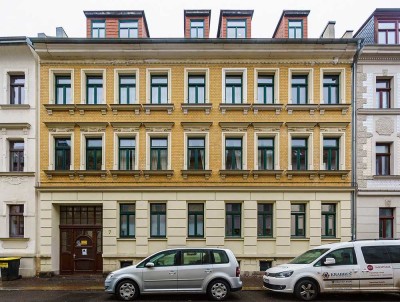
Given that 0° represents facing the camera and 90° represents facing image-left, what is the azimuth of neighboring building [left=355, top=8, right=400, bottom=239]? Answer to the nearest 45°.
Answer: approximately 0°

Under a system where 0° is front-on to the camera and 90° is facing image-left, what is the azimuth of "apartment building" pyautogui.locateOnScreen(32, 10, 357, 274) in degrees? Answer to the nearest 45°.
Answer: approximately 0°

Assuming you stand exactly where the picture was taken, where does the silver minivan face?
facing to the left of the viewer

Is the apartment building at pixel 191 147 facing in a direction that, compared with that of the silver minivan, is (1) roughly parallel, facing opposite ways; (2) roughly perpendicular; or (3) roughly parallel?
roughly perpendicular

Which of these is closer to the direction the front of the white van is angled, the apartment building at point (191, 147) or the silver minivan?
the silver minivan

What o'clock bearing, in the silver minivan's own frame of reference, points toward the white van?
The white van is roughly at 6 o'clock from the silver minivan.

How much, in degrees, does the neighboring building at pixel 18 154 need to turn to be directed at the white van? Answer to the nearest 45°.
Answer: approximately 45° to its left
